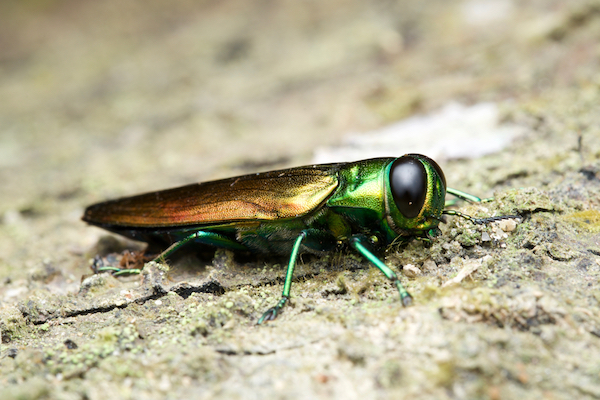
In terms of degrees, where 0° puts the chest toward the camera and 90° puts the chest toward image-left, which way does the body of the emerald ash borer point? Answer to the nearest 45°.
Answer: approximately 270°
